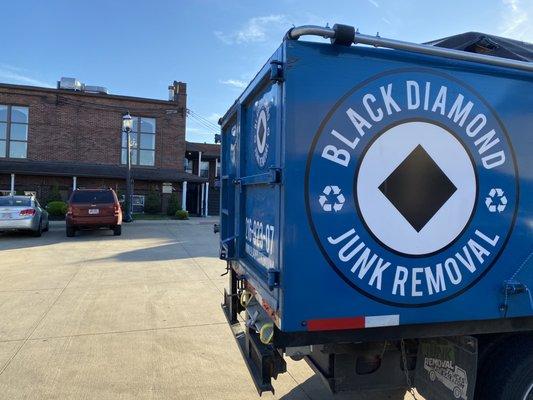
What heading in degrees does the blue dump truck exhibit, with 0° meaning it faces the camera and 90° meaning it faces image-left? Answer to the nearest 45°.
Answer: approximately 225°

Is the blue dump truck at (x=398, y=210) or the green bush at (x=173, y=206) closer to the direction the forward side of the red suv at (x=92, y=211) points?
the green bush

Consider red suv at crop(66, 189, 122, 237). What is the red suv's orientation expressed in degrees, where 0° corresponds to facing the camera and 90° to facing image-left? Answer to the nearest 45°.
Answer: approximately 180°

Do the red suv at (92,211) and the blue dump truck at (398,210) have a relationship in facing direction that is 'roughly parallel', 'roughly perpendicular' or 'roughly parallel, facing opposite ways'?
roughly perpendicular

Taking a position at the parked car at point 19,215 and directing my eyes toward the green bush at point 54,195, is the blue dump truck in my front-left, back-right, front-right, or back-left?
back-right

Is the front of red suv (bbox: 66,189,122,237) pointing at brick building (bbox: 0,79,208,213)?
yes

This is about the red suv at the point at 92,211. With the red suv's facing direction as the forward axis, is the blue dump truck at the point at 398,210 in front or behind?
behind

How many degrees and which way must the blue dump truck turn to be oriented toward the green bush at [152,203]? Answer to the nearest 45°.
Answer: approximately 90° to its left
